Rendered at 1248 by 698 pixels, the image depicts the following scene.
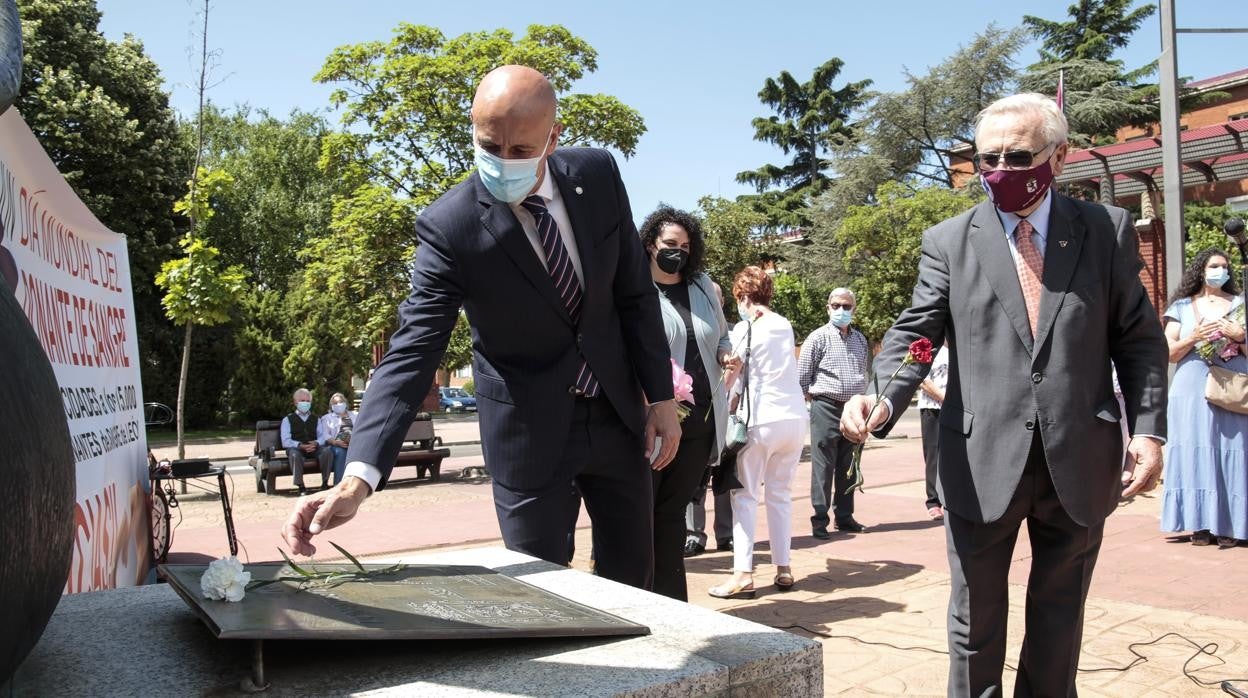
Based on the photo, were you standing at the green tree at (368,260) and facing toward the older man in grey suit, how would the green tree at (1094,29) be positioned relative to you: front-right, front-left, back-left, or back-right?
back-left

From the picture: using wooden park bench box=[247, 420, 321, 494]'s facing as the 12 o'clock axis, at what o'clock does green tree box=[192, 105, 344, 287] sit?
The green tree is roughly at 6 o'clock from the wooden park bench.

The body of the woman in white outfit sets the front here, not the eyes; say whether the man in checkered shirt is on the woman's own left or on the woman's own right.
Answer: on the woman's own right

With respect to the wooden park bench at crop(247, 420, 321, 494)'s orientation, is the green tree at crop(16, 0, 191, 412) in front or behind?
behind

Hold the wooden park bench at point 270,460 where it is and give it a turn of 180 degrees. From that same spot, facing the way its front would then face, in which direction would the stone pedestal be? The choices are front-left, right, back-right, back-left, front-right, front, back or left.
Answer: back

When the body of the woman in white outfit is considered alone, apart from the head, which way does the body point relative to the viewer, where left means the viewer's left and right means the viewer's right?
facing away from the viewer and to the left of the viewer

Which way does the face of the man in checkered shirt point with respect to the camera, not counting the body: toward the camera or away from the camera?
toward the camera

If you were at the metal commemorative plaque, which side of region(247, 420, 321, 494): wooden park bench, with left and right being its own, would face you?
front

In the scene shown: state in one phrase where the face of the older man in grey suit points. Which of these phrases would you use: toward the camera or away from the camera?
toward the camera

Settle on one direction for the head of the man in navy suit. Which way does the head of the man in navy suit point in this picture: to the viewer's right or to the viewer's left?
to the viewer's left

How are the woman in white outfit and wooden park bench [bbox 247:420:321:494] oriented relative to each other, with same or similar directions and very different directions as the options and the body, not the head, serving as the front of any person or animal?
very different directions

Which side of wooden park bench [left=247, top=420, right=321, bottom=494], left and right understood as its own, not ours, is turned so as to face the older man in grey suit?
front

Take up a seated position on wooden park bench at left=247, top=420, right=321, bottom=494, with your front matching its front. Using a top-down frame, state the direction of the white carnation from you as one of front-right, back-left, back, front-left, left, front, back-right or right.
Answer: front

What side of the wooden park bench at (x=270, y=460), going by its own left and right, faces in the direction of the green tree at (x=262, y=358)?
back

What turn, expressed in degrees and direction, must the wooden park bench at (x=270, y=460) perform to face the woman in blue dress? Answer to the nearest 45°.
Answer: approximately 45° to its left

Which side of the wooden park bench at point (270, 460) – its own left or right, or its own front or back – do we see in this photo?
front
